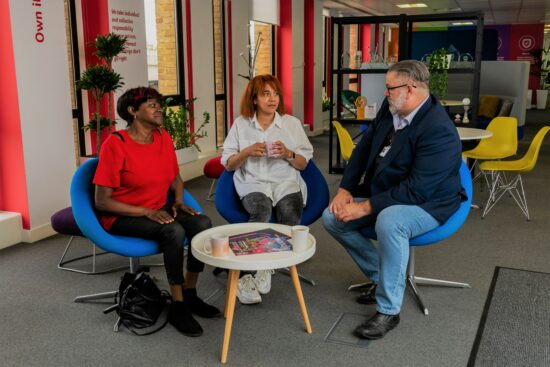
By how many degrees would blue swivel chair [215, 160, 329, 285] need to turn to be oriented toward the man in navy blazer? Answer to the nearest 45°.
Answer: approximately 45° to its left

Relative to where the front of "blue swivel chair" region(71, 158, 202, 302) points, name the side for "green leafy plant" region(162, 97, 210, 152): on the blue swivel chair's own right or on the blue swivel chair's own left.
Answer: on the blue swivel chair's own left

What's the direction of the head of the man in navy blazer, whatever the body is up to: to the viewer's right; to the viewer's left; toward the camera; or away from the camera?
to the viewer's left

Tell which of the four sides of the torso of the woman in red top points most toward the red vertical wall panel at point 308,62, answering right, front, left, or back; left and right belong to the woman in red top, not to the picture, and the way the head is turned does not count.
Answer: left

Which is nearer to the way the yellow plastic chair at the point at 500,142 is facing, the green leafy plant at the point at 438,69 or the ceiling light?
the green leafy plant

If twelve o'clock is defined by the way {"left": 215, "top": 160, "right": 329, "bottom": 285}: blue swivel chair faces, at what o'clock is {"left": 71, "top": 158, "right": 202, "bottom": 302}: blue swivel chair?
{"left": 71, "top": 158, "right": 202, "bottom": 302}: blue swivel chair is roughly at 2 o'clock from {"left": 215, "top": 160, "right": 329, "bottom": 285}: blue swivel chair.

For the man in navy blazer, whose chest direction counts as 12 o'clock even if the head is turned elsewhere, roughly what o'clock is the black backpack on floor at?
The black backpack on floor is roughly at 1 o'clock from the man in navy blazer.

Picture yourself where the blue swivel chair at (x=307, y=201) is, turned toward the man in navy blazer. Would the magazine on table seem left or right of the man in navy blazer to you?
right

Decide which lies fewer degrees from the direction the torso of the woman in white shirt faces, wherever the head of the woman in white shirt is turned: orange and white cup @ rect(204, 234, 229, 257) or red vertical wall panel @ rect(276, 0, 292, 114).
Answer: the orange and white cup

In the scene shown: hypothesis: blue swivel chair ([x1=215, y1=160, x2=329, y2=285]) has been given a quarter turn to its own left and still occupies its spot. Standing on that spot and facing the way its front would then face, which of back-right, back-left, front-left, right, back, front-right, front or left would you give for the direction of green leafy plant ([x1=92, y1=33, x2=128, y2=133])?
back-left

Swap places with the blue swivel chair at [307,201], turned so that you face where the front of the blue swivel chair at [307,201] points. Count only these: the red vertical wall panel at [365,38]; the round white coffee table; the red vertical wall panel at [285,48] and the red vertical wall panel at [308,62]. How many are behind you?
3

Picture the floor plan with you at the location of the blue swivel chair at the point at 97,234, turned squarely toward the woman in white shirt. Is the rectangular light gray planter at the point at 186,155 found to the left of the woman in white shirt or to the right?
left

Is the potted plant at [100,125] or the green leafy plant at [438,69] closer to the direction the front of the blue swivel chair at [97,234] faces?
the green leafy plant

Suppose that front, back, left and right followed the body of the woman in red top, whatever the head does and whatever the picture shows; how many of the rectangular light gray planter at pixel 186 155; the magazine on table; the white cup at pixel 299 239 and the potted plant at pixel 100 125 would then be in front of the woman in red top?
2

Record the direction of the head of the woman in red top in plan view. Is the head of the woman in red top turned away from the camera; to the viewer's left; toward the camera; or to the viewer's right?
to the viewer's right

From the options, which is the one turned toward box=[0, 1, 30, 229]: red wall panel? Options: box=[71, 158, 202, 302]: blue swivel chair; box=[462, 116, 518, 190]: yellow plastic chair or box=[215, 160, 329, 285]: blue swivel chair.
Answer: the yellow plastic chair

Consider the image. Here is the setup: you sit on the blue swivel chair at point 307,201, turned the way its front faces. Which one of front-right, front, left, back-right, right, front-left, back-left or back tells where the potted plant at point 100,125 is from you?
back-right

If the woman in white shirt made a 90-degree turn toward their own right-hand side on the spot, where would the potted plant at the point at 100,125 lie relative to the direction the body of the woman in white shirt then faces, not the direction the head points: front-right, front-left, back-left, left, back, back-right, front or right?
front-right

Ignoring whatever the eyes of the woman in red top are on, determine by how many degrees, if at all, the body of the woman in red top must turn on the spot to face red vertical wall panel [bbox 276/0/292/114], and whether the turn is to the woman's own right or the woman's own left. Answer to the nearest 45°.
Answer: approximately 135° to the woman's own left
